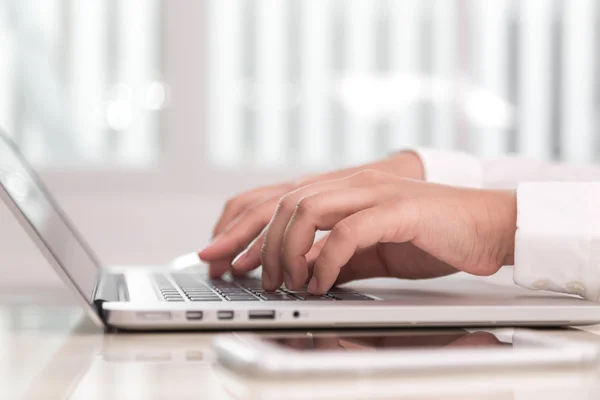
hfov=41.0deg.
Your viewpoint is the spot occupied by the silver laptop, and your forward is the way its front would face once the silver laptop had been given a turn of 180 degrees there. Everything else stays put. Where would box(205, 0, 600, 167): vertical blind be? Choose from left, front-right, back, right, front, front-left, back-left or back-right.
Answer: right

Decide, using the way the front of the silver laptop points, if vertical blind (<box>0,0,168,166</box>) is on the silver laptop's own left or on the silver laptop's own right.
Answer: on the silver laptop's own left

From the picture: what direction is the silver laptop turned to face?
to the viewer's right
